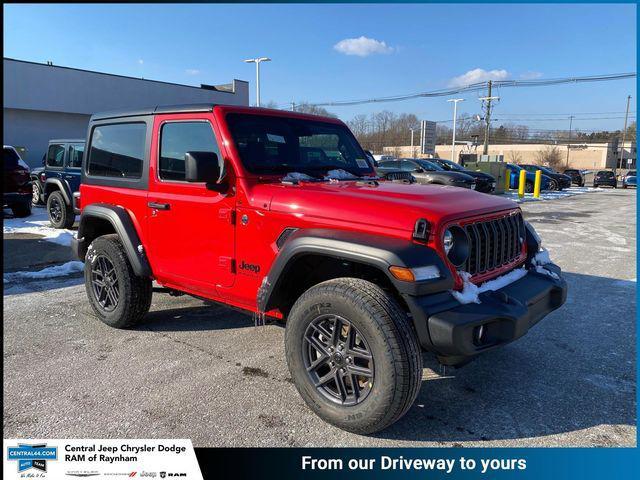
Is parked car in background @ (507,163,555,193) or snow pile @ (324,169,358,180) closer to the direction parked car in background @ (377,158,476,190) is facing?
the snow pile

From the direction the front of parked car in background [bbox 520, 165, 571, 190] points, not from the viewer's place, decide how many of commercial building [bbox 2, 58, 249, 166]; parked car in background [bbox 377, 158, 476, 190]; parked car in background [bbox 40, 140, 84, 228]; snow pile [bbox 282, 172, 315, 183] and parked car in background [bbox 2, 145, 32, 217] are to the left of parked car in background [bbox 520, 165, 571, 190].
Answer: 0

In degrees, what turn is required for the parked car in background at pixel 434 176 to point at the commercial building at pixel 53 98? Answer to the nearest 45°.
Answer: approximately 135° to its right

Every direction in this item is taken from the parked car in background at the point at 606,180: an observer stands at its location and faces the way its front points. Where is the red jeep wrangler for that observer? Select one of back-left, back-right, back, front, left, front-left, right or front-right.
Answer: front

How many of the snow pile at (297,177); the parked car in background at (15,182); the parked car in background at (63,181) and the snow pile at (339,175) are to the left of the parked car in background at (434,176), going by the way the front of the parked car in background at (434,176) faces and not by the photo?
0

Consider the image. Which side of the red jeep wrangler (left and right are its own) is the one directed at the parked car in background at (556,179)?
left

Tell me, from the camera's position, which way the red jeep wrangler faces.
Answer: facing the viewer and to the right of the viewer

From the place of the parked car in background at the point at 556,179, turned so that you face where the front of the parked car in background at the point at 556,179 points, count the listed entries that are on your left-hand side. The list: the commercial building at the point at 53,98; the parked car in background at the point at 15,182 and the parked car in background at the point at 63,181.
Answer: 0

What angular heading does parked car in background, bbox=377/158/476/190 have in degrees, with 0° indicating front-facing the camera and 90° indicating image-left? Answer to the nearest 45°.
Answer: approximately 315°

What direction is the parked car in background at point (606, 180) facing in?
toward the camera

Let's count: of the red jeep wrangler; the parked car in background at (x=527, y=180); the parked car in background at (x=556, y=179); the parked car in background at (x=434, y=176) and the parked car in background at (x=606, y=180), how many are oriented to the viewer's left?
0

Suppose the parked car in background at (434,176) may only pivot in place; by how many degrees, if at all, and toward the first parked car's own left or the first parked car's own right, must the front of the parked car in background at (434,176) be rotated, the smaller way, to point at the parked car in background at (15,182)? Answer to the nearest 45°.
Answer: approximately 90° to the first parked car's own right

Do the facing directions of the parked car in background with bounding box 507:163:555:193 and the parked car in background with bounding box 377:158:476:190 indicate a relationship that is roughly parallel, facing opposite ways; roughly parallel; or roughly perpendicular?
roughly parallel
